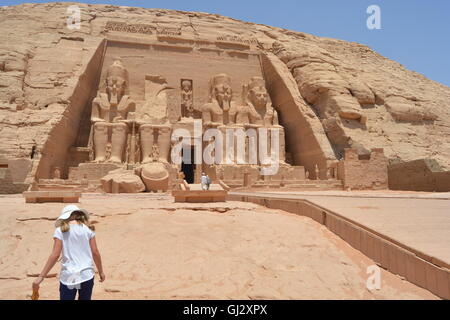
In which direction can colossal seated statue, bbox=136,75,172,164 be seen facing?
toward the camera

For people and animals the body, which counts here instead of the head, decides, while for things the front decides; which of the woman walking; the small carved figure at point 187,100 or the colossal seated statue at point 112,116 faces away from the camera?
the woman walking

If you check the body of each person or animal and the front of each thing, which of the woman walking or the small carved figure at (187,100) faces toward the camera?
the small carved figure

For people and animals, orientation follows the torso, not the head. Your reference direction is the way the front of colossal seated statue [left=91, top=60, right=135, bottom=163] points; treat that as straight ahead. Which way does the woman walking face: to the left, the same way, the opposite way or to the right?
the opposite way

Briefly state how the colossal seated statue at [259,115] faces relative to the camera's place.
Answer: facing the viewer and to the right of the viewer

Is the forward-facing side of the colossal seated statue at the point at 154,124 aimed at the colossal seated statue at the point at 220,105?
no

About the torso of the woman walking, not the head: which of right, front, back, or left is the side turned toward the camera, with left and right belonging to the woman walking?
back

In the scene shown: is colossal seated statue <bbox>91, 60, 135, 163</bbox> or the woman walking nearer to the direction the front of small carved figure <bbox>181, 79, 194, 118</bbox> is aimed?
the woman walking

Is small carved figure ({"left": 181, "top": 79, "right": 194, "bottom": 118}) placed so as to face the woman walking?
yes

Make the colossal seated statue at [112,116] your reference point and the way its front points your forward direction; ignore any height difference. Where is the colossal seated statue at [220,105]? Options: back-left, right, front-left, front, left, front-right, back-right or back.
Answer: left

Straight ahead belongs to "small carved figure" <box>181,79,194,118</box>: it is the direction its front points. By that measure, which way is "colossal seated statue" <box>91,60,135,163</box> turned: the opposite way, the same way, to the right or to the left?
the same way

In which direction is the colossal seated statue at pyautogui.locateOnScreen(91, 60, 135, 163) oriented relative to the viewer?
toward the camera

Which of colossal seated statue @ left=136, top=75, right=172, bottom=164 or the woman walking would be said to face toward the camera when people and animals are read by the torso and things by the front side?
the colossal seated statue

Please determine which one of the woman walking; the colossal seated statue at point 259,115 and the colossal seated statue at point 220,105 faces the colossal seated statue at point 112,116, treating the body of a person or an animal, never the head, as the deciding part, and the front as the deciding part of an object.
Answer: the woman walking

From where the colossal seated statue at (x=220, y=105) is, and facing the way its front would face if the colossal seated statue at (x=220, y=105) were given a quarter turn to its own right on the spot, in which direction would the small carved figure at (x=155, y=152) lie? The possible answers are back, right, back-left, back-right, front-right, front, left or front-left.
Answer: front

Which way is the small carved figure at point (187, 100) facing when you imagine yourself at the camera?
facing the viewer

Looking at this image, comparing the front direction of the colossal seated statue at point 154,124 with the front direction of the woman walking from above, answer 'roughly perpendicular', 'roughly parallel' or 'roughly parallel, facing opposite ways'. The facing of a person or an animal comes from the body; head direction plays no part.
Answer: roughly parallel, facing opposite ways

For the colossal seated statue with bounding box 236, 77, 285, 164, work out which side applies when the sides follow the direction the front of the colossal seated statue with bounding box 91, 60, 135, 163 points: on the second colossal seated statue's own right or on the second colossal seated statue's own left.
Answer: on the second colossal seated statue's own left

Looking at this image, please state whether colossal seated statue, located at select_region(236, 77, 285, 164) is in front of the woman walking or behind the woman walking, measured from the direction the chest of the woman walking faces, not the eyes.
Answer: in front

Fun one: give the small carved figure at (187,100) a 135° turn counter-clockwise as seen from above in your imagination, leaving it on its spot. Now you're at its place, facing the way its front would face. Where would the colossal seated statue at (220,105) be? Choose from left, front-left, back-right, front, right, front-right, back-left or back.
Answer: right
